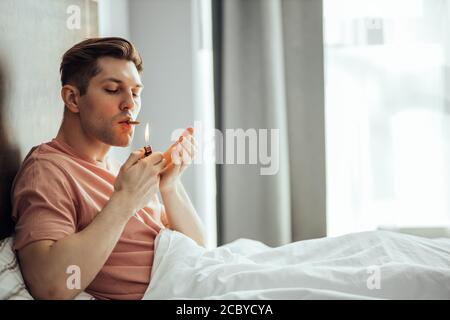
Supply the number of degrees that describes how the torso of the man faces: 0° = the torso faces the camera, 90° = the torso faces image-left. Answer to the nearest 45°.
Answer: approximately 315°
